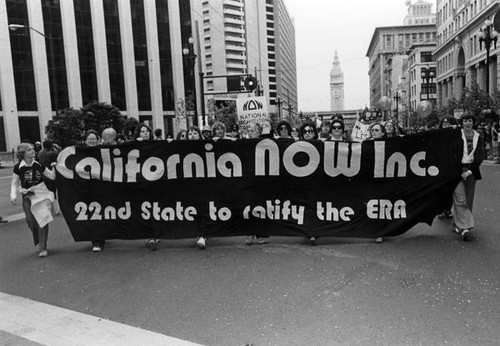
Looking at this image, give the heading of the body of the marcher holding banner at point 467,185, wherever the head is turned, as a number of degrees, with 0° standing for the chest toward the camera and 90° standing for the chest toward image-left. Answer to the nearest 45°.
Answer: approximately 0°

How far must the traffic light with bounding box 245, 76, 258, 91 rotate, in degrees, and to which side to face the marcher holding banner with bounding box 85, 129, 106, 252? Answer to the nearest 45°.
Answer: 0° — it already faces them

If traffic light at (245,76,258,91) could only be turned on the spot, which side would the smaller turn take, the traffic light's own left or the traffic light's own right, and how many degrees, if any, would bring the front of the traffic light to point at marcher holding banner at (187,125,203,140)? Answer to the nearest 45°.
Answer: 0° — it already faces them

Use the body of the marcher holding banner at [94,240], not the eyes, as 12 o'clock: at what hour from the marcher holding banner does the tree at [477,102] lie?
The tree is roughly at 8 o'clock from the marcher holding banner.

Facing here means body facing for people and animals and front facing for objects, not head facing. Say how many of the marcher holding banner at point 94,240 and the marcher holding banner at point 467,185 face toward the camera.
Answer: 2

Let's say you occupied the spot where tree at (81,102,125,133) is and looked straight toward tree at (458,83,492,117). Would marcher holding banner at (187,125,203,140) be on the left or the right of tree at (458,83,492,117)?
right

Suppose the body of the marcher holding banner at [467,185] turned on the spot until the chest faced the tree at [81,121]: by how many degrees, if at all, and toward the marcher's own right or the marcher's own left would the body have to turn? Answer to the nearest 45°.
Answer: approximately 135° to the marcher's own right

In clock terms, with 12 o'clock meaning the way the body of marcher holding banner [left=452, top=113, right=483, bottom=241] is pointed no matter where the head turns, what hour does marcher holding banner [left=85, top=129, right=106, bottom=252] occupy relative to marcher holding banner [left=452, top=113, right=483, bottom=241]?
marcher holding banner [left=85, top=129, right=106, bottom=252] is roughly at 2 o'clock from marcher holding banner [left=452, top=113, right=483, bottom=241].

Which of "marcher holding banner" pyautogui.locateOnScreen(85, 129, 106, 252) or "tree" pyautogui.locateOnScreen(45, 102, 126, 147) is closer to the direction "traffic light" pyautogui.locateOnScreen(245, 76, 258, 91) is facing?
the marcher holding banner

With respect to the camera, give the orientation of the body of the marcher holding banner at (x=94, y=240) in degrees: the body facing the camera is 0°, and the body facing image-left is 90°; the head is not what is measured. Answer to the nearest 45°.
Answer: approximately 0°

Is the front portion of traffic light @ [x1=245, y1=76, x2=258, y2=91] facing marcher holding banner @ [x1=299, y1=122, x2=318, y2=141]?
yes

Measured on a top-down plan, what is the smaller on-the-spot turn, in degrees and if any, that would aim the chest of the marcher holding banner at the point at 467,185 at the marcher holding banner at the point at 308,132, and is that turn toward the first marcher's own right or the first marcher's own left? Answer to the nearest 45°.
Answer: approximately 90° to the first marcher's own right
